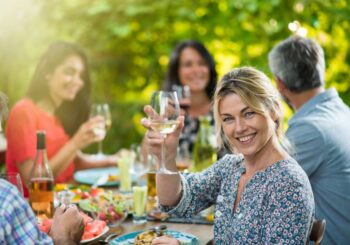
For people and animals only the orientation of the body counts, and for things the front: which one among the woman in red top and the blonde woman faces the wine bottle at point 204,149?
the woman in red top

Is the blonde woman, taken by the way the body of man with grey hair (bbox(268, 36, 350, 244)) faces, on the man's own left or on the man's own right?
on the man's own left

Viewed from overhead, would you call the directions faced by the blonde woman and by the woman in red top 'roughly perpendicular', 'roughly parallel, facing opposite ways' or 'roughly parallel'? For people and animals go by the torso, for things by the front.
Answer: roughly perpendicular

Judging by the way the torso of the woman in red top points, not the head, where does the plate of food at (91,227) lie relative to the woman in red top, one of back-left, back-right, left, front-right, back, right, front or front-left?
front-right

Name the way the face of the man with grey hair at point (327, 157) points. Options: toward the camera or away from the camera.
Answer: away from the camera

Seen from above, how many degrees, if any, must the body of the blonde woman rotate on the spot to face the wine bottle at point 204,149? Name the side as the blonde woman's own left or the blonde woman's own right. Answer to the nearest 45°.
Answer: approximately 135° to the blonde woman's own right

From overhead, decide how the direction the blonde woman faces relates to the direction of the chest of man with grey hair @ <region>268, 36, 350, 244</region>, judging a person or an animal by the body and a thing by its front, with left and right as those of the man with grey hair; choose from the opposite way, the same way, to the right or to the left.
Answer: to the left

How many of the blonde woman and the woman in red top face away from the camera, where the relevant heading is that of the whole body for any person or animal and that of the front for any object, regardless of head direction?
0

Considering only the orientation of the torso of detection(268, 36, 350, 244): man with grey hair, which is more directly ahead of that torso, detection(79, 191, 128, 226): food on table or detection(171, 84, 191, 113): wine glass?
the wine glass

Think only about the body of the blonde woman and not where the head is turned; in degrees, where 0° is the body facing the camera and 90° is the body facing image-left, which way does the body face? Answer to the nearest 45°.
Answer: approximately 45°

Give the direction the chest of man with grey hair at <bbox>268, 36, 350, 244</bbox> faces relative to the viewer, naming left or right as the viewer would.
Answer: facing away from the viewer and to the left of the viewer

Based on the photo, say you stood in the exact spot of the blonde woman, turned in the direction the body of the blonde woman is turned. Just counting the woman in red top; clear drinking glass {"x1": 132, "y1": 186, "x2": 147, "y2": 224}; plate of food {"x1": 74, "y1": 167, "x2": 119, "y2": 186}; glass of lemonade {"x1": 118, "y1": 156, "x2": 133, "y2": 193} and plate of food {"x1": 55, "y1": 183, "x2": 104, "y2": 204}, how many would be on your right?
5

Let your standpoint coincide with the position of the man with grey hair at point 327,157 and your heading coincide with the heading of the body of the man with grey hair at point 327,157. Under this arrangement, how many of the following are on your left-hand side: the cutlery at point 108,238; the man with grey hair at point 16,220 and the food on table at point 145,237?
3

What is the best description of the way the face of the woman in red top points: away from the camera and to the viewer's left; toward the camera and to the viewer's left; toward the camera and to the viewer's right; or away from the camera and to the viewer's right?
toward the camera and to the viewer's right

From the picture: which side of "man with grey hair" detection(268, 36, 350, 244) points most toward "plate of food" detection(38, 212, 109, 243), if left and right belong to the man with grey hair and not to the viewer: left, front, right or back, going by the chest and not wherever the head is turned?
left

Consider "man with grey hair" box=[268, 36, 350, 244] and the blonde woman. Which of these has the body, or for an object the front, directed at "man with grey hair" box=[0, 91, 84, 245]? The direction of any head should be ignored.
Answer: the blonde woman

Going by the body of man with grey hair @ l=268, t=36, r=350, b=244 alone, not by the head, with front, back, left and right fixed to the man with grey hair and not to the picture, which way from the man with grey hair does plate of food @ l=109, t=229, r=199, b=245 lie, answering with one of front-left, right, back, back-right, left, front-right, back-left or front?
left

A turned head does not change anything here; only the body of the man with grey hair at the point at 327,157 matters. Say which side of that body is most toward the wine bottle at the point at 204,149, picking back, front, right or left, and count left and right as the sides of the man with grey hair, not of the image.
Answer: front
